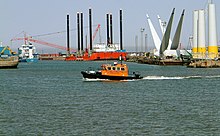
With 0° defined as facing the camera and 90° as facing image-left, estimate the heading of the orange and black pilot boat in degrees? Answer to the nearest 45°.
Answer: approximately 90°
